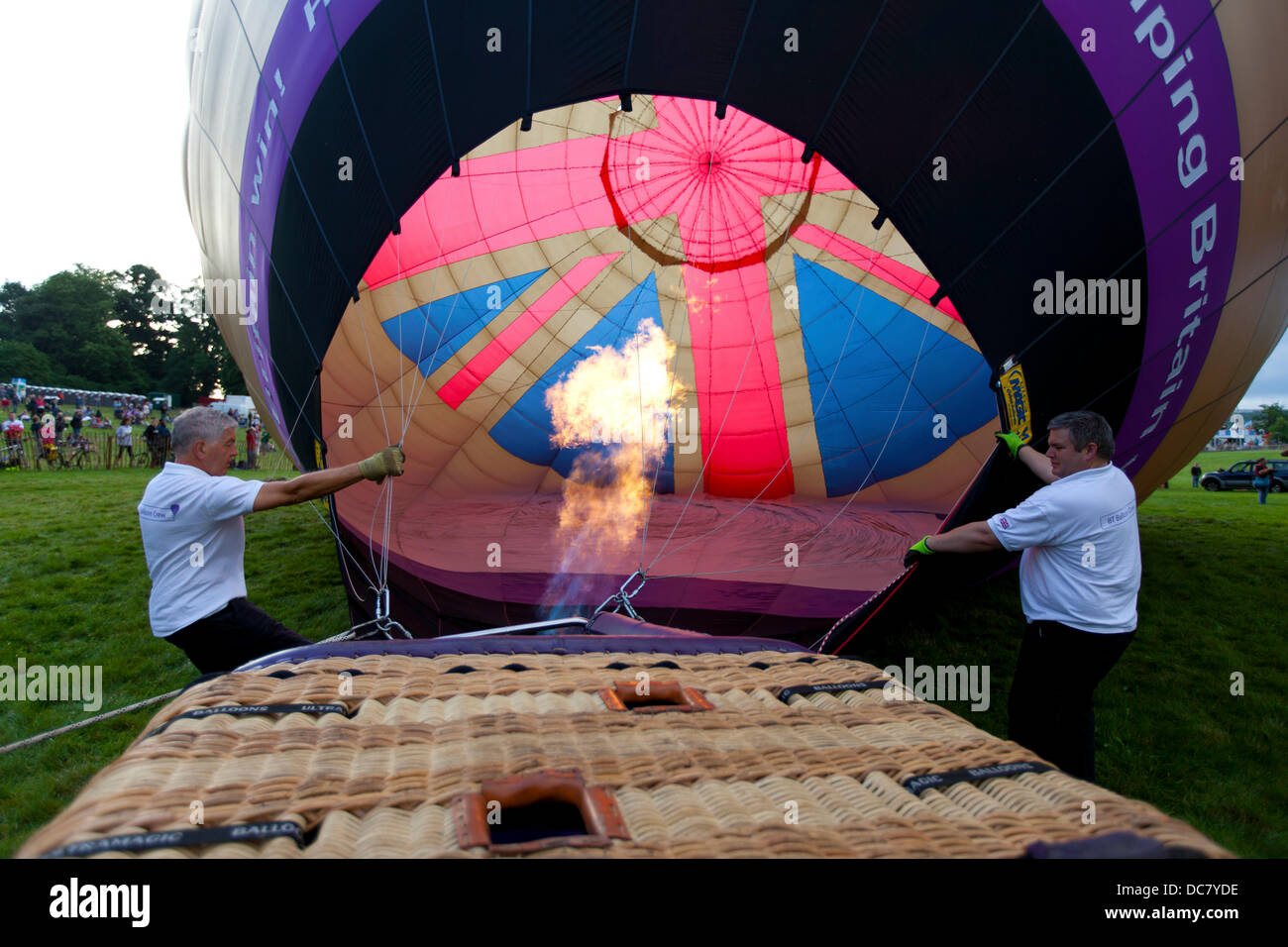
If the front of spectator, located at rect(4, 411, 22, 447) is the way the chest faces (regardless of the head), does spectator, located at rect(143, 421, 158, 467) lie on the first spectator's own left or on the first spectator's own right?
on the first spectator's own left

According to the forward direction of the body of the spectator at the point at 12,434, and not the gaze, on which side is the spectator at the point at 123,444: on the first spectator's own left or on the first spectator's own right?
on the first spectator's own left

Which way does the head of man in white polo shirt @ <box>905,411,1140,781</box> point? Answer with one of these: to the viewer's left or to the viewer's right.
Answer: to the viewer's left

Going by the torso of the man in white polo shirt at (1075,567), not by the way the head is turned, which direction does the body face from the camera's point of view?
to the viewer's left

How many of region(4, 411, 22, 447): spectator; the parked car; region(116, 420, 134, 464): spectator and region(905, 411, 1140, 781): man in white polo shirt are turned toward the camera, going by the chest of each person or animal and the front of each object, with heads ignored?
2

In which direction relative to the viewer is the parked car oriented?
to the viewer's left

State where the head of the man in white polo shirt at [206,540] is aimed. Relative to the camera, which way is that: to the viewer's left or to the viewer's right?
to the viewer's right

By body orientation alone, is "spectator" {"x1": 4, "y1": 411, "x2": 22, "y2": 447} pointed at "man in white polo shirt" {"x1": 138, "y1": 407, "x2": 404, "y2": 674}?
yes
